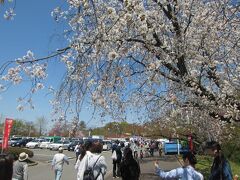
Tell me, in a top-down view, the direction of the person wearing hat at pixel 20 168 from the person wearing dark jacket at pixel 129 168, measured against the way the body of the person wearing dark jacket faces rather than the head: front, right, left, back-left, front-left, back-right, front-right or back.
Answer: back-left

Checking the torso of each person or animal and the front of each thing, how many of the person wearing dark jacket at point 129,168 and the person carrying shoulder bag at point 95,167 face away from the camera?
2

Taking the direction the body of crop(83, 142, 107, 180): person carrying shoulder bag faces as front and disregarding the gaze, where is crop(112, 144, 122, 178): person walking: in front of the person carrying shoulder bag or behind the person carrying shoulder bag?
in front

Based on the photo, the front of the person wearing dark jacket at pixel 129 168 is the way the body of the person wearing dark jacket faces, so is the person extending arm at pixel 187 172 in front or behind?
behind

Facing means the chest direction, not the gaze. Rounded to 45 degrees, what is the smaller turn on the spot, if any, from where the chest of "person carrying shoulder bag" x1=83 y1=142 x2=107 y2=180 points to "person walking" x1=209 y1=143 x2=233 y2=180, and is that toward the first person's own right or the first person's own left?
approximately 135° to the first person's own right

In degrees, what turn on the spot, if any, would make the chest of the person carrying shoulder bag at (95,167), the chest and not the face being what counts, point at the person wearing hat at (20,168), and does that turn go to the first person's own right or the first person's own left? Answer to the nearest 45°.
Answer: approximately 90° to the first person's own left

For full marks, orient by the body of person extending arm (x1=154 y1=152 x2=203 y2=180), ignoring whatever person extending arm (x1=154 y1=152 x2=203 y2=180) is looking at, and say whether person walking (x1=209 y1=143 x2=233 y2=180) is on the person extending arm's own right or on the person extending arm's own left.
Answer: on the person extending arm's own right

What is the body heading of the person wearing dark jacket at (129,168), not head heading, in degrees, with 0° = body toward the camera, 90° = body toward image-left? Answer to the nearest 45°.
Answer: approximately 180°

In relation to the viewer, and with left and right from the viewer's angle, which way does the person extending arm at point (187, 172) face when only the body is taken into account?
facing away from the viewer and to the left of the viewer

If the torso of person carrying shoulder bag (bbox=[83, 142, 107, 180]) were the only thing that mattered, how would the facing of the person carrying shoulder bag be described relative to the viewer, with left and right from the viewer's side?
facing away from the viewer
